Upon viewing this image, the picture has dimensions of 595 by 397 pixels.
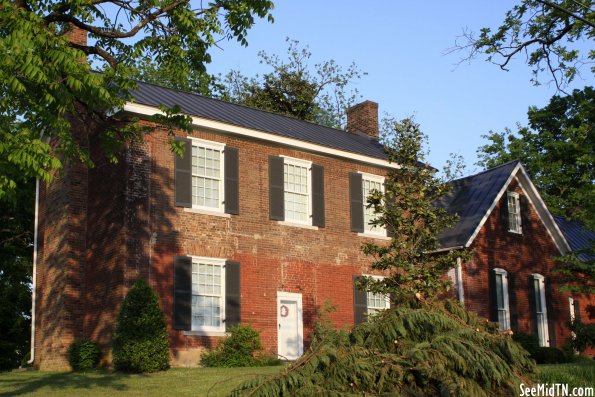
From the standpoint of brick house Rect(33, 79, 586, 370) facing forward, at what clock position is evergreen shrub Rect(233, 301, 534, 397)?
The evergreen shrub is roughly at 1 o'clock from the brick house.

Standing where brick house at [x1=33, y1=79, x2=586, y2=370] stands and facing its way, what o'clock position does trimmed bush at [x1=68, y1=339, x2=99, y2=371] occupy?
The trimmed bush is roughly at 4 o'clock from the brick house.

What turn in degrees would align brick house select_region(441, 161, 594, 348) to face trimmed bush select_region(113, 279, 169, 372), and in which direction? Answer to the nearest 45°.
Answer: approximately 90° to its right

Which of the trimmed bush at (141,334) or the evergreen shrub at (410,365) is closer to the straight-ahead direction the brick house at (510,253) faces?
the evergreen shrub

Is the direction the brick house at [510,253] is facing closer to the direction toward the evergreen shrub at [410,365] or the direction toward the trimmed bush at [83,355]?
the evergreen shrub

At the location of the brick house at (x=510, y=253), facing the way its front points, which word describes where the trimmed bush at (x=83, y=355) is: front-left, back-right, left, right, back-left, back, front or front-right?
right

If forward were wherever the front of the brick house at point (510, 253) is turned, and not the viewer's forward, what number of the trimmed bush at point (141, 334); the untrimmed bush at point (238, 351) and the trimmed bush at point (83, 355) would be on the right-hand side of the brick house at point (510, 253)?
3

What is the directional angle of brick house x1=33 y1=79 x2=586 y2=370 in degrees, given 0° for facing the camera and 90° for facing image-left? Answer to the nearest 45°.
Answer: approximately 315°
